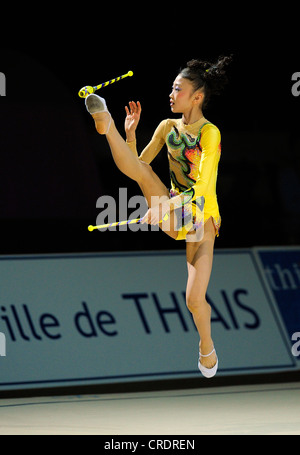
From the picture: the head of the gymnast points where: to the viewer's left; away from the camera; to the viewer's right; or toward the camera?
to the viewer's left

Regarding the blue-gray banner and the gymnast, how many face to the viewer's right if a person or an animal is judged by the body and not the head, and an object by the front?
0

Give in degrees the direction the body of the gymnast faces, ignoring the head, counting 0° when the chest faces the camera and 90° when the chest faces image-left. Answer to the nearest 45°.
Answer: approximately 45°

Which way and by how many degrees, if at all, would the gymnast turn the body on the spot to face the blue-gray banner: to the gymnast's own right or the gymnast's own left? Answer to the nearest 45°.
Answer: approximately 135° to the gymnast's own right

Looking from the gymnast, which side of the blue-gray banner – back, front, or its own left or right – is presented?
front
